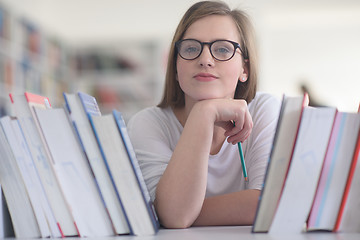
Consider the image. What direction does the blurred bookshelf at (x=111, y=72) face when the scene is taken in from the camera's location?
facing the viewer and to the right of the viewer

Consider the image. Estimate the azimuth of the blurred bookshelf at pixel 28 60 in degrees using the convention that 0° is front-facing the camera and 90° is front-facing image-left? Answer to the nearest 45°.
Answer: approximately 315°

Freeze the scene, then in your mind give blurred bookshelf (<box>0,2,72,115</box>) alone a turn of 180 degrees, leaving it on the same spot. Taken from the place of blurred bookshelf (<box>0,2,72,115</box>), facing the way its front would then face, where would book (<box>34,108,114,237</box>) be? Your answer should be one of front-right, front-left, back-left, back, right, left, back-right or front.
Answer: back-left

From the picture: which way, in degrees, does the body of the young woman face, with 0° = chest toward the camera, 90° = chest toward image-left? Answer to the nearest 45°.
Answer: approximately 0°

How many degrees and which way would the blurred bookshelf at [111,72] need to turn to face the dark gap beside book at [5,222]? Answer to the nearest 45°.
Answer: approximately 45° to its right

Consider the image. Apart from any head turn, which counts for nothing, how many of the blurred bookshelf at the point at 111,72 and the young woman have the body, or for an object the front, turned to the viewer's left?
0

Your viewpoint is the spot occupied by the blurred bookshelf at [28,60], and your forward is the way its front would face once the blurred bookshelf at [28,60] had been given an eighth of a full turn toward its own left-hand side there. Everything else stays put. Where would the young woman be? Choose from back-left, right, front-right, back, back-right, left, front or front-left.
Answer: right

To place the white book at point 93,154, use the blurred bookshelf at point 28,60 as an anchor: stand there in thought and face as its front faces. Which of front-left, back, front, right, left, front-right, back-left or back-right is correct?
front-right
